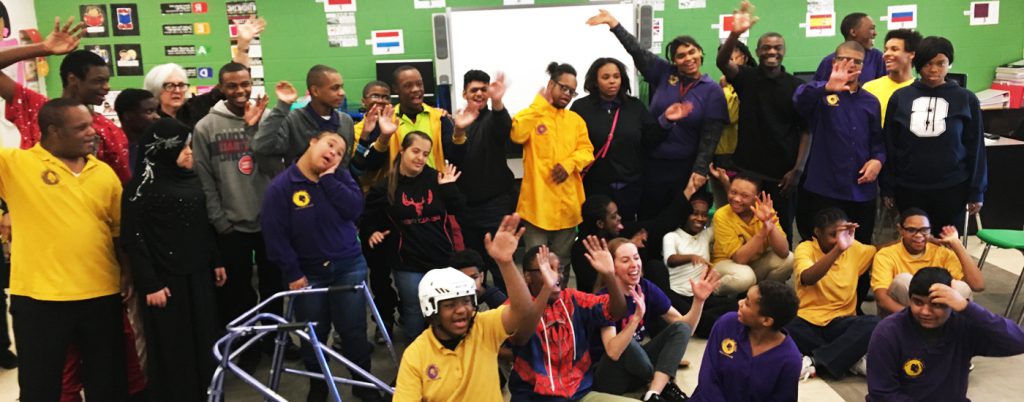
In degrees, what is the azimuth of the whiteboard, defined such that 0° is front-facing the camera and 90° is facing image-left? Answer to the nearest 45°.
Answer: approximately 0°

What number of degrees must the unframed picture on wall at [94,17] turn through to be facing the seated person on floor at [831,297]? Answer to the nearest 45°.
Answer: approximately 45° to its left

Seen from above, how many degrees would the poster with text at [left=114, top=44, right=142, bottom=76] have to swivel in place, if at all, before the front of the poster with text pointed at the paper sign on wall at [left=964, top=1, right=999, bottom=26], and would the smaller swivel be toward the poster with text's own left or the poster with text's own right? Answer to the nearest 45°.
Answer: approximately 90° to the poster with text's own left

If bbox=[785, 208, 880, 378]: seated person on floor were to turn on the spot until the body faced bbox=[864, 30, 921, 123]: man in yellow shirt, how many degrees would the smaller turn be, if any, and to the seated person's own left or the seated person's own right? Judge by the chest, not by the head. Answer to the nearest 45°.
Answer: approximately 180°

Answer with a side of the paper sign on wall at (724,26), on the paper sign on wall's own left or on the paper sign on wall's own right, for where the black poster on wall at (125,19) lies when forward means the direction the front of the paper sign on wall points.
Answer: on the paper sign on wall's own right

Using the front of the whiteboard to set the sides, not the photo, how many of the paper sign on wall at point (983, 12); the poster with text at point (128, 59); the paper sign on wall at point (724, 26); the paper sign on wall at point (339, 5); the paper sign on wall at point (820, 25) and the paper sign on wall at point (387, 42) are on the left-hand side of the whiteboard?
3

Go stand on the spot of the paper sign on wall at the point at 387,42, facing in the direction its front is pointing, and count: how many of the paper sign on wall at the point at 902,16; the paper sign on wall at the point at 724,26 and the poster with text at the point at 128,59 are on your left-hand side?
2

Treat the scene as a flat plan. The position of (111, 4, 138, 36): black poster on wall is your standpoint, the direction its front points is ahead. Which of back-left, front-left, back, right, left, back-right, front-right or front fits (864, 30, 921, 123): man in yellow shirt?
front-left

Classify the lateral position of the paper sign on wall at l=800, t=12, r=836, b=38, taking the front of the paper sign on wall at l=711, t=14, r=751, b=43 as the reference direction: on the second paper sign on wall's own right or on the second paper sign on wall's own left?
on the second paper sign on wall's own left
